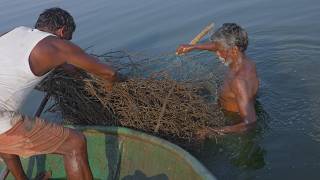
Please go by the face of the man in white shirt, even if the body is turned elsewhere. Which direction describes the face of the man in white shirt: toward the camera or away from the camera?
away from the camera

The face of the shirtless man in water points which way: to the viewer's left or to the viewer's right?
to the viewer's left

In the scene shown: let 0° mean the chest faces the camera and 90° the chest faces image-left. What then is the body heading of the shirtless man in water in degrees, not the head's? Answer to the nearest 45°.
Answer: approximately 90°
